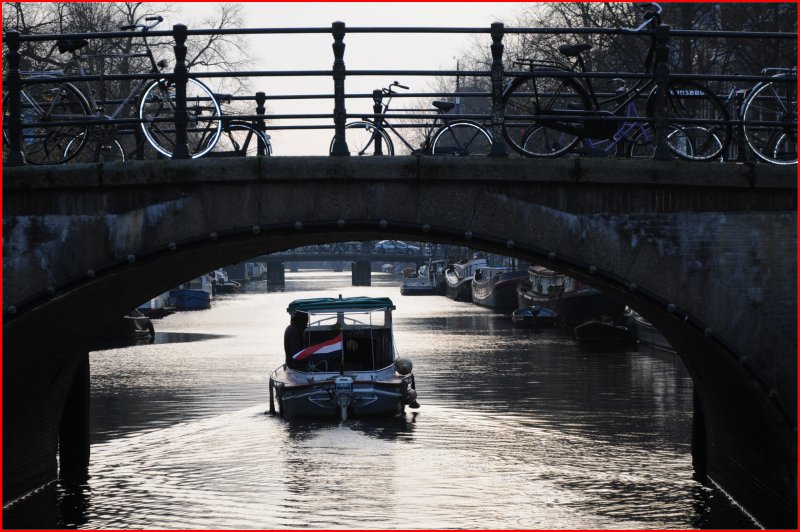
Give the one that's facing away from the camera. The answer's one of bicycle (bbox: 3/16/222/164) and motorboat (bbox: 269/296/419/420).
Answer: the motorboat

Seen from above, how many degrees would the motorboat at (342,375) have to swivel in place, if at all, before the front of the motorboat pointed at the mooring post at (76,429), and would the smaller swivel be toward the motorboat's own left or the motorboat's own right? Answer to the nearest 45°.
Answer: approximately 135° to the motorboat's own left

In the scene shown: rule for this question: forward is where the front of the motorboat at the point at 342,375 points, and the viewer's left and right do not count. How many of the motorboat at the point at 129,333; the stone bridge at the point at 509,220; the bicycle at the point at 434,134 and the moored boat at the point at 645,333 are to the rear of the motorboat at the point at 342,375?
2

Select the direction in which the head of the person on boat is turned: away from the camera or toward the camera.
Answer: away from the camera

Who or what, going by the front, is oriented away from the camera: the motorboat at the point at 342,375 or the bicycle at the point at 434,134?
the motorboat

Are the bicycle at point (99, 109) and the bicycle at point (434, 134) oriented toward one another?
yes

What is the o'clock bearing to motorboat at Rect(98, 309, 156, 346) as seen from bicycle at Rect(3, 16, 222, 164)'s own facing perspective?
The motorboat is roughly at 9 o'clock from the bicycle.

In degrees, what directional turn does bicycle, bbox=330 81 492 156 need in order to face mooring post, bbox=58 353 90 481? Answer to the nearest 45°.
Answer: approximately 45° to its right

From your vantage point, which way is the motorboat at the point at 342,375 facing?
away from the camera

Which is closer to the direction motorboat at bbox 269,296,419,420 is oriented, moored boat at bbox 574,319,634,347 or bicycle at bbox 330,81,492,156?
the moored boat

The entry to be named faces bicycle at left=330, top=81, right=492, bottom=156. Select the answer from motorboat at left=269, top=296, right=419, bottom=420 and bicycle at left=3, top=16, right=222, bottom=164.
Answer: bicycle at left=3, top=16, right=222, bottom=164

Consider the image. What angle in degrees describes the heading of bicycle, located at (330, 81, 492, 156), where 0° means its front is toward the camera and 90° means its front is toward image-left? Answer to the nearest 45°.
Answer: approximately 90°

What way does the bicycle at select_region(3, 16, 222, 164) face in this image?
to the viewer's right

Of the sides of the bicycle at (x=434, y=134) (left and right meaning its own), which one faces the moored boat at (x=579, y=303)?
right

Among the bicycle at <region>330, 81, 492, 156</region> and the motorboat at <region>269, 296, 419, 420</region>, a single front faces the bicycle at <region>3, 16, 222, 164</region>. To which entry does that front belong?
the bicycle at <region>330, 81, 492, 156</region>

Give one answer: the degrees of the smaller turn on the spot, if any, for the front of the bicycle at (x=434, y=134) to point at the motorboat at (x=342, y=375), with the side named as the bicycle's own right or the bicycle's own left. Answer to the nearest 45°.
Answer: approximately 90° to the bicycle's own right
